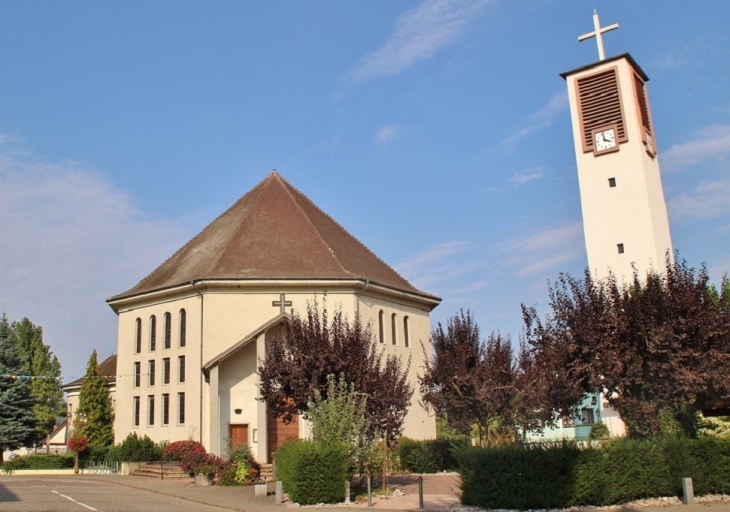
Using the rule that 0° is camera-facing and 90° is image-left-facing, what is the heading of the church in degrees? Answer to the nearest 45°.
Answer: approximately 0°

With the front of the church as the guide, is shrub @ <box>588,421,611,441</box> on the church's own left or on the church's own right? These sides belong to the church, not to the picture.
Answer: on the church's own left

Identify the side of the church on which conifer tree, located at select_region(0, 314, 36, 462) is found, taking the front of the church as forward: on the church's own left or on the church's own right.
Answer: on the church's own right

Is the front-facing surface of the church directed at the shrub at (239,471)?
yes

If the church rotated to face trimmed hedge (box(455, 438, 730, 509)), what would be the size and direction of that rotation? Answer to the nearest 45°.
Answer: approximately 45° to its left

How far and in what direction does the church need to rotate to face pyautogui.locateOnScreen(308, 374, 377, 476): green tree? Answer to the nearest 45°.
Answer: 0° — it already faces it

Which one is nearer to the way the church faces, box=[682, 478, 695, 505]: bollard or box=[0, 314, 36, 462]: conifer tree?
the bollard

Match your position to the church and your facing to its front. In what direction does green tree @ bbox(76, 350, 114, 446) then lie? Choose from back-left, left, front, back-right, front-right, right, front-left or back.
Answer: back-right

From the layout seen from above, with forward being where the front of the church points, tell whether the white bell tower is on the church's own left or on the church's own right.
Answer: on the church's own left

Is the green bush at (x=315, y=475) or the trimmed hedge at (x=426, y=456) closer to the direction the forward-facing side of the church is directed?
the green bush
